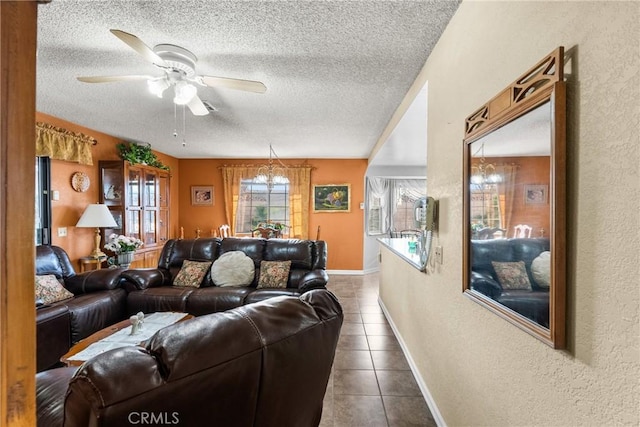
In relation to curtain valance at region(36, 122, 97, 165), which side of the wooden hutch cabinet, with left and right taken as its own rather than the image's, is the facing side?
right

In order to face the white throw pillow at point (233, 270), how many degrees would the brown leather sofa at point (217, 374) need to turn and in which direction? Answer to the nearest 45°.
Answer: approximately 45° to its right

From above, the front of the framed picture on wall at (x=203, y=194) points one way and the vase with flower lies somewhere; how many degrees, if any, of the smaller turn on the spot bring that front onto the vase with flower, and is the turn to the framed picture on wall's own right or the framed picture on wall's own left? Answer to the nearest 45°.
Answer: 0° — it already faces it

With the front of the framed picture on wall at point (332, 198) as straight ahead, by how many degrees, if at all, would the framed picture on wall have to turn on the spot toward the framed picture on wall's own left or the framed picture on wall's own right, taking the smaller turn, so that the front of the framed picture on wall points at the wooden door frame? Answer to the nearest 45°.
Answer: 0° — it already faces it

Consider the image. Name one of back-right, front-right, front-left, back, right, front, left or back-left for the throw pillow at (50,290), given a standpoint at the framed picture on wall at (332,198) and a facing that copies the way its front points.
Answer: front-right

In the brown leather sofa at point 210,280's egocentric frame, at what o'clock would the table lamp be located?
The table lamp is roughly at 4 o'clock from the brown leather sofa.

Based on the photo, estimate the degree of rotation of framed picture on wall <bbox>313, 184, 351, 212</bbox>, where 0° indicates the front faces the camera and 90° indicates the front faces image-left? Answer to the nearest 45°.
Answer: approximately 0°

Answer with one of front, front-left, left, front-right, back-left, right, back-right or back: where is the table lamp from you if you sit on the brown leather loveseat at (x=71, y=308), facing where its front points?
back-left

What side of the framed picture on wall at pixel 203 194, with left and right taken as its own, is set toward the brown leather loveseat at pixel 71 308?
front

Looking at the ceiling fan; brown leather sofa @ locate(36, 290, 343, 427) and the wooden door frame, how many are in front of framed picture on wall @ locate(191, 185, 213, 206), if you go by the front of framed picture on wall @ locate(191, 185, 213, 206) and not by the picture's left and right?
3
